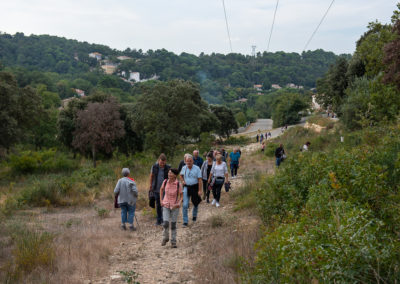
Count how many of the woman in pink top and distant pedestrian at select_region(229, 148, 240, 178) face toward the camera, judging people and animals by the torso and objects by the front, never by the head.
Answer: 2

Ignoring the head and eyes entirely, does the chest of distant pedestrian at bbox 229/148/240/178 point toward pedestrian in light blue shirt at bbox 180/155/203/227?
yes

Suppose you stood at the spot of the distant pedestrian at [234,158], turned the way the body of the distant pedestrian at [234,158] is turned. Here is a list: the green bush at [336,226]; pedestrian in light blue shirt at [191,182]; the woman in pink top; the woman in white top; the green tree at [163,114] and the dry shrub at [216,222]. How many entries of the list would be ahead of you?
5

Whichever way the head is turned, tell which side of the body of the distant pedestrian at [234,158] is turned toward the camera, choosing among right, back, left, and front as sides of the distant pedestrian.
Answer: front

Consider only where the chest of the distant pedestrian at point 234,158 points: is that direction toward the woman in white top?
yes

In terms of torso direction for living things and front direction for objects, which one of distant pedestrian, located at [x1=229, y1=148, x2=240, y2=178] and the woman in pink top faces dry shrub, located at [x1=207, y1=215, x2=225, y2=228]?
the distant pedestrian

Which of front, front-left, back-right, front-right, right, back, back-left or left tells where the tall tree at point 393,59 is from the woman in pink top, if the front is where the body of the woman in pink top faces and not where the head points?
back-left

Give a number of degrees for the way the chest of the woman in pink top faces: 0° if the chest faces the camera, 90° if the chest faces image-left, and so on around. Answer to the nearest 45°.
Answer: approximately 0°

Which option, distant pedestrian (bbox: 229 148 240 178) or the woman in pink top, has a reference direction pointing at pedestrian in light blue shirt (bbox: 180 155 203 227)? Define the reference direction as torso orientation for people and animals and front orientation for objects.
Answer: distant pedestrian (bbox: 229 148 240 178)

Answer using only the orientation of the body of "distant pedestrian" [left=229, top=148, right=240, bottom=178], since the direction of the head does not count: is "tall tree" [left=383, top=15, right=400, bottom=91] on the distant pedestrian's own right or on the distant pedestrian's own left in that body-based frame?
on the distant pedestrian's own left

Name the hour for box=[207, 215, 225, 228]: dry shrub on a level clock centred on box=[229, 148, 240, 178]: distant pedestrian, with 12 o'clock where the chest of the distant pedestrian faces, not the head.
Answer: The dry shrub is roughly at 12 o'clock from the distant pedestrian.

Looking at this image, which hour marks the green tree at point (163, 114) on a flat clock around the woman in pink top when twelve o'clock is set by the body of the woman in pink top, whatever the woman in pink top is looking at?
The green tree is roughly at 6 o'clock from the woman in pink top.

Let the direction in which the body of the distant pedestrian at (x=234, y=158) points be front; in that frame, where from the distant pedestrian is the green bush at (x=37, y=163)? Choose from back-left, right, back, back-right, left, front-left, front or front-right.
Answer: back-right

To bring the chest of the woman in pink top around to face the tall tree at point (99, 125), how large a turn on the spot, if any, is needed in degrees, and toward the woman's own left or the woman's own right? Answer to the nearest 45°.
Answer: approximately 180°
